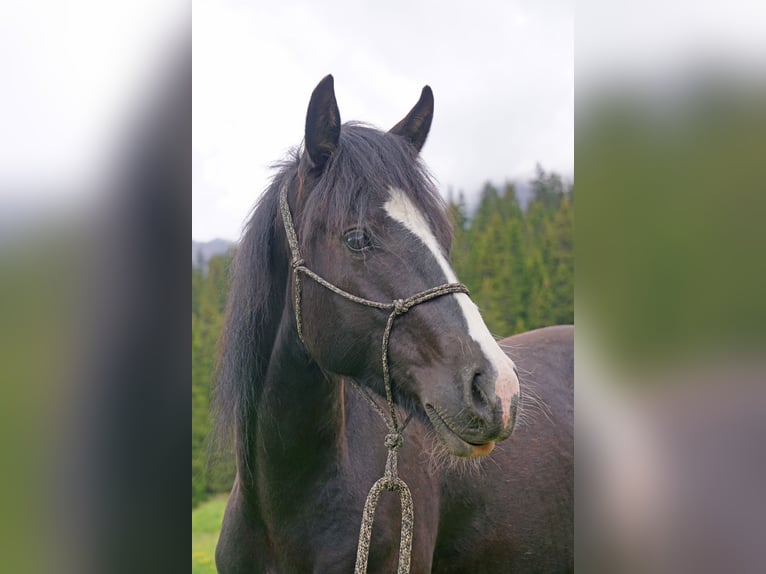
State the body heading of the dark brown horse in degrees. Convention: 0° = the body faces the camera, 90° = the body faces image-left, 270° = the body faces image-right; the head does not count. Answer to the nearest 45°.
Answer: approximately 45°
